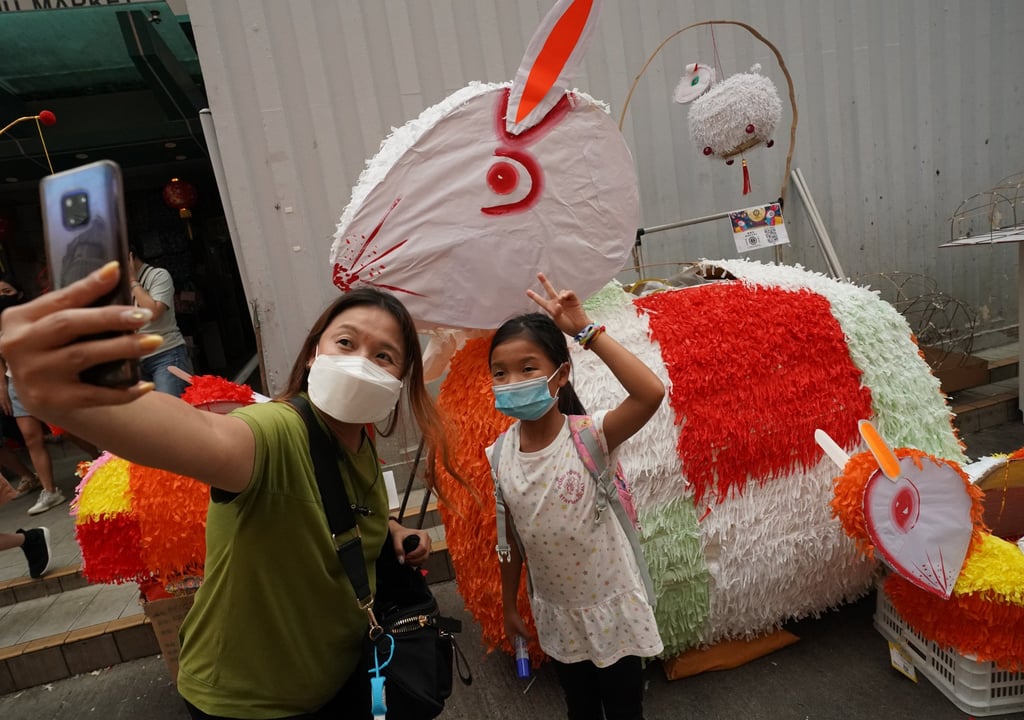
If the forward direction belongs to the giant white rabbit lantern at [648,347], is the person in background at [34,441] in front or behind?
in front

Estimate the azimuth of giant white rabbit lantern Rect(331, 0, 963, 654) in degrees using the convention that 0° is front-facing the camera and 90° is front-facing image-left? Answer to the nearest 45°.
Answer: approximately 90°

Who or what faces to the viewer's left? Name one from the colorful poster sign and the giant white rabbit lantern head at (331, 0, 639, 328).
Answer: the giant white rabbit lantern head

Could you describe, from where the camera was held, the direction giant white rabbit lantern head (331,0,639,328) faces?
facing to the left of the viewer

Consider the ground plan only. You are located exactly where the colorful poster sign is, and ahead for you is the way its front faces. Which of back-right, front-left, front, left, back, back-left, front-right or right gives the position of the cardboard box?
front-right

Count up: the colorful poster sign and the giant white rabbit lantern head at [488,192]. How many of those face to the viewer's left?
1

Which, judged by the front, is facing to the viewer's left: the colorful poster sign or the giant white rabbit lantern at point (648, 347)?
the giant white rabbit lantern

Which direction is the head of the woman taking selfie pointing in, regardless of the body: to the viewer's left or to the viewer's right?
to the viewer's left

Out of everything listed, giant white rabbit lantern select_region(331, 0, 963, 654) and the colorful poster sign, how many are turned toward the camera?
1

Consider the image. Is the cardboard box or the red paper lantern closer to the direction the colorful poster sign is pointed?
the cardboard box

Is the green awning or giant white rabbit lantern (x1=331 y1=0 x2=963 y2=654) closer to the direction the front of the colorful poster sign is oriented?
the giant white rabbit lantern

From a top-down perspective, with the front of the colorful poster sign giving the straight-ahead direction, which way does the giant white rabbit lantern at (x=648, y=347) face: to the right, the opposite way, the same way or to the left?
to the right

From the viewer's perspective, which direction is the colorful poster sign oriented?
toward the camera

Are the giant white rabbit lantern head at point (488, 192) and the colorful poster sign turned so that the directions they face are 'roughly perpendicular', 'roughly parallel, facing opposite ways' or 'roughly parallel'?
roughly perpendicular

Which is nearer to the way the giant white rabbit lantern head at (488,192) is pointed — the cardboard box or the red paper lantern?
the cardboard box

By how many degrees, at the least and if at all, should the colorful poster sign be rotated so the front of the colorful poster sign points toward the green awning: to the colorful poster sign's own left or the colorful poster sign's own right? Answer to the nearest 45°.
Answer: approximately 90° to the colorful poster sign's own right
